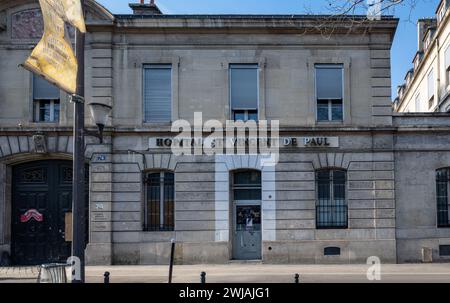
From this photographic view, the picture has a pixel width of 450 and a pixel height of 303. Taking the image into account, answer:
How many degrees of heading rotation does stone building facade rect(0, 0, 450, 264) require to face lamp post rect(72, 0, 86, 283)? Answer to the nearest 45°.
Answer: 0° — it already faces it

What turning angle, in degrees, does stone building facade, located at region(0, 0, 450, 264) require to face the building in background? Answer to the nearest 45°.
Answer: approximately 135° to its left

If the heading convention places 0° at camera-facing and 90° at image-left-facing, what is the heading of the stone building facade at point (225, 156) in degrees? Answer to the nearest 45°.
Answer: approximately 0°

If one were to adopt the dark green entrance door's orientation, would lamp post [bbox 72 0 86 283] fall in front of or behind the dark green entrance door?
in front

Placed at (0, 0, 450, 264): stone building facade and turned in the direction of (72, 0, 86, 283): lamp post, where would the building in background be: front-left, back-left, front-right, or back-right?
back-left

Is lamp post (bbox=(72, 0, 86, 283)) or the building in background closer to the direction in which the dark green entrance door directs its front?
the lamp post

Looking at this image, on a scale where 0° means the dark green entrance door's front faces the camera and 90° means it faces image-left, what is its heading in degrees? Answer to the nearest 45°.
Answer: approximately 0°
